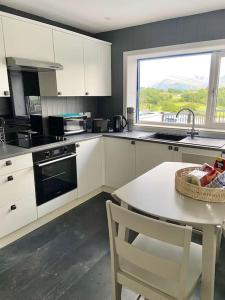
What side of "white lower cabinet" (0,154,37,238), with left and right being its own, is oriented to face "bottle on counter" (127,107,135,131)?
left

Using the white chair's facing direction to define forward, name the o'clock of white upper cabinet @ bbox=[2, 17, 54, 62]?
The white upper cabinet is roughly at 9 o'clock from the white chair.

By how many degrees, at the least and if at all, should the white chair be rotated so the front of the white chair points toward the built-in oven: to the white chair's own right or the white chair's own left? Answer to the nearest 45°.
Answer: approximately 90° to the white chair's own left

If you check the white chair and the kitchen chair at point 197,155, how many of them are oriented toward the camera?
1

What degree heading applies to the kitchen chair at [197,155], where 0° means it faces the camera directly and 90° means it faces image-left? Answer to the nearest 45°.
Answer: approximately 0°

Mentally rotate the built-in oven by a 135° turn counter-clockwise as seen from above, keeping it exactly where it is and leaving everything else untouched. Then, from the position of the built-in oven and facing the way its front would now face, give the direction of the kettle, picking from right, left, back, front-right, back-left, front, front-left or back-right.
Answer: front-right

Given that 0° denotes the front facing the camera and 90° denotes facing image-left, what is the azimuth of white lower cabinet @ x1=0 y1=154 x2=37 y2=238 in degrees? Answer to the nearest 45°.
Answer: approximately 315°

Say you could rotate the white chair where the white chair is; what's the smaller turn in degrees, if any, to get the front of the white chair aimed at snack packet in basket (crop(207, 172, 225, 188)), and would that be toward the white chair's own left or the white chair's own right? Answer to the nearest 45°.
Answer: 0° — it already faces it

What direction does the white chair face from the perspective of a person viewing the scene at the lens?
facing away from the viewer and to the right of the viewer
